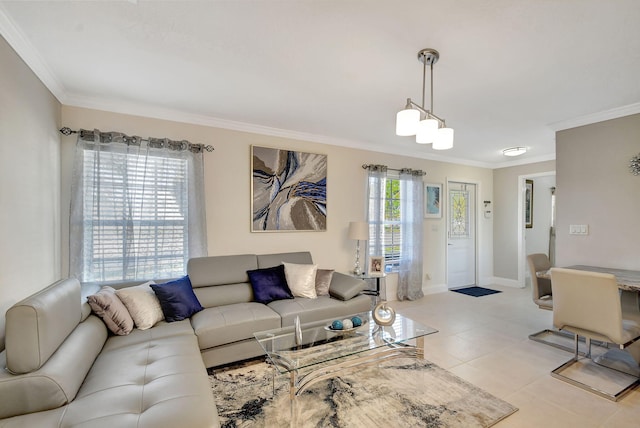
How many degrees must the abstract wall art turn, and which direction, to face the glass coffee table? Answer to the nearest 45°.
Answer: approximately 45° to its right

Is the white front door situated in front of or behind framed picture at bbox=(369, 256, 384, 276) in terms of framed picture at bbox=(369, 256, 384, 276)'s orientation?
behind

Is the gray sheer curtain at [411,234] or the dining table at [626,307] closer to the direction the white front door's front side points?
the dining table

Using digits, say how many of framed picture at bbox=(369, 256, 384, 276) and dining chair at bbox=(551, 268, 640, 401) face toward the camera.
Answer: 1

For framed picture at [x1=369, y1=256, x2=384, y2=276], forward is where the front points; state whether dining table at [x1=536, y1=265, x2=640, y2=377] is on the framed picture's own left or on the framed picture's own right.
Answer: on the framed picture's own left

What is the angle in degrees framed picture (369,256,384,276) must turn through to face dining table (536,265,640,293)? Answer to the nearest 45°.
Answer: approximately 45° to its left

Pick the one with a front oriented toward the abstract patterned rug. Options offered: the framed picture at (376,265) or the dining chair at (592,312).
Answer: the framed picture

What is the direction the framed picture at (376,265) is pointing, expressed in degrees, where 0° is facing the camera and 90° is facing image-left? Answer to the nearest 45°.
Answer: approximately 0°

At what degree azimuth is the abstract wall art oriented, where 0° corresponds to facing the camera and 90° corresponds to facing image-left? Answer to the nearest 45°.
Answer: approximately 315°

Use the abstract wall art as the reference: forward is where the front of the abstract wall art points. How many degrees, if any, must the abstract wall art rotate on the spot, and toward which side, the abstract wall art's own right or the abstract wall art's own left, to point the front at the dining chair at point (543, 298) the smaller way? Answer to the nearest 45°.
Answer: approximately 45° to the abstract wall art's own left

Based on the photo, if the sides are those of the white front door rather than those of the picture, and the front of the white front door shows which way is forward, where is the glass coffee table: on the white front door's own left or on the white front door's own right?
on the white front door's own right

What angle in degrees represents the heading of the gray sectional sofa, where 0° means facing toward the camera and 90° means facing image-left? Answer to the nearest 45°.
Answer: approximately 315°
